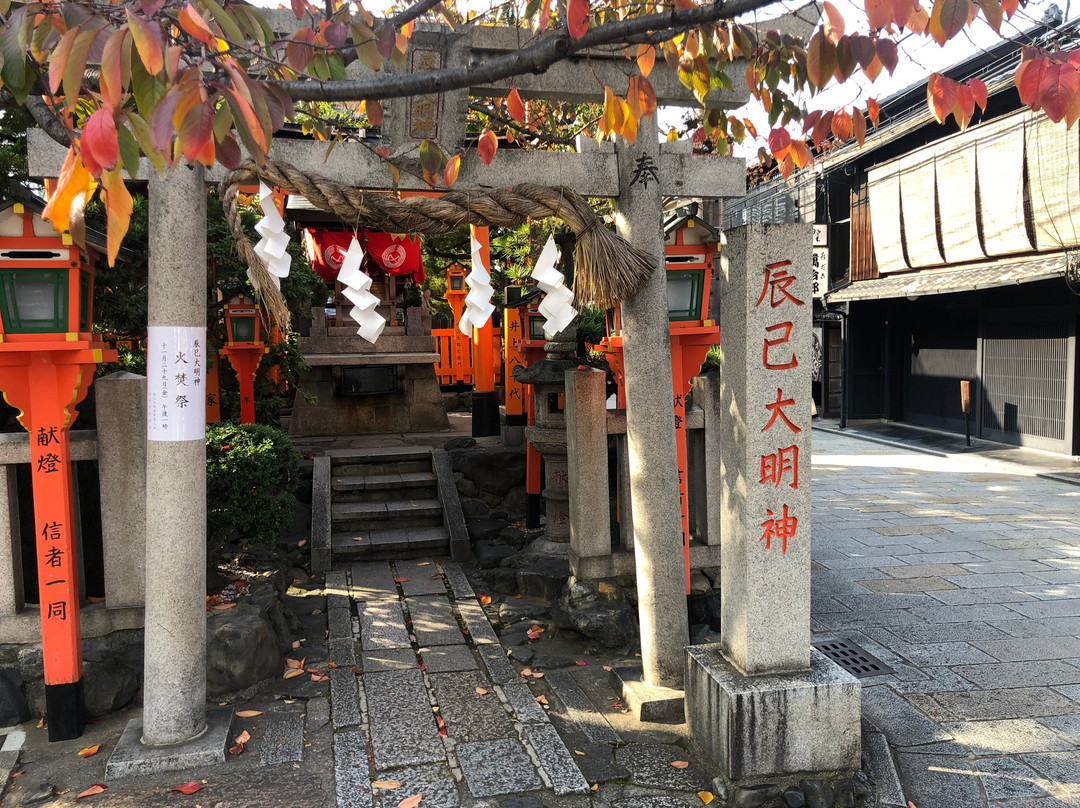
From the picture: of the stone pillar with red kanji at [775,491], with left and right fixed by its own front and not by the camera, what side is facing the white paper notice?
right

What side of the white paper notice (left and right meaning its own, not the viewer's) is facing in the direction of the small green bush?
back

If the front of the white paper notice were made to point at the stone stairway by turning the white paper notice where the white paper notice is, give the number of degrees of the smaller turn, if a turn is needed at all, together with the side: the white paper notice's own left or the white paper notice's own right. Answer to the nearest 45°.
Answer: approximately 135° to the white paper notice's own left

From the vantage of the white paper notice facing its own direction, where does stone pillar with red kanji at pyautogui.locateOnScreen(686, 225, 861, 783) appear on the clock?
The stone pillar with red kanji is roughly at 10 o'clock from the white paper notice.

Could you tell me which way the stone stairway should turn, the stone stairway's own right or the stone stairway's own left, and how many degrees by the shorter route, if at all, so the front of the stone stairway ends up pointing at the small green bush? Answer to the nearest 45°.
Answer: approximately 45° to the stone stairway's own right

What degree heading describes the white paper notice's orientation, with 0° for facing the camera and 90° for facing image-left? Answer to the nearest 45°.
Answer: approximately 0°

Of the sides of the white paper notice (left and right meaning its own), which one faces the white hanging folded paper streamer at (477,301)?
left

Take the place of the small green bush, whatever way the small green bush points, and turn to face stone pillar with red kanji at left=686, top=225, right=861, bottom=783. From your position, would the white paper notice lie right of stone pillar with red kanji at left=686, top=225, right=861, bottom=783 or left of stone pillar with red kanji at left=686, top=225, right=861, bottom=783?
right

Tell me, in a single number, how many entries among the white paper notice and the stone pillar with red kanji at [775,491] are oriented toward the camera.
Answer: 2

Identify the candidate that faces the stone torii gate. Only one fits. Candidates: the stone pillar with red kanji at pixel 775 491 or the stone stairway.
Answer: the stone stairway

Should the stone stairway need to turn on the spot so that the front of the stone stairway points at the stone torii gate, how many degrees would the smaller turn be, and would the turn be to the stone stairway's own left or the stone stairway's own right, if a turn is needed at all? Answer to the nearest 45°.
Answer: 0° — it already faces it
